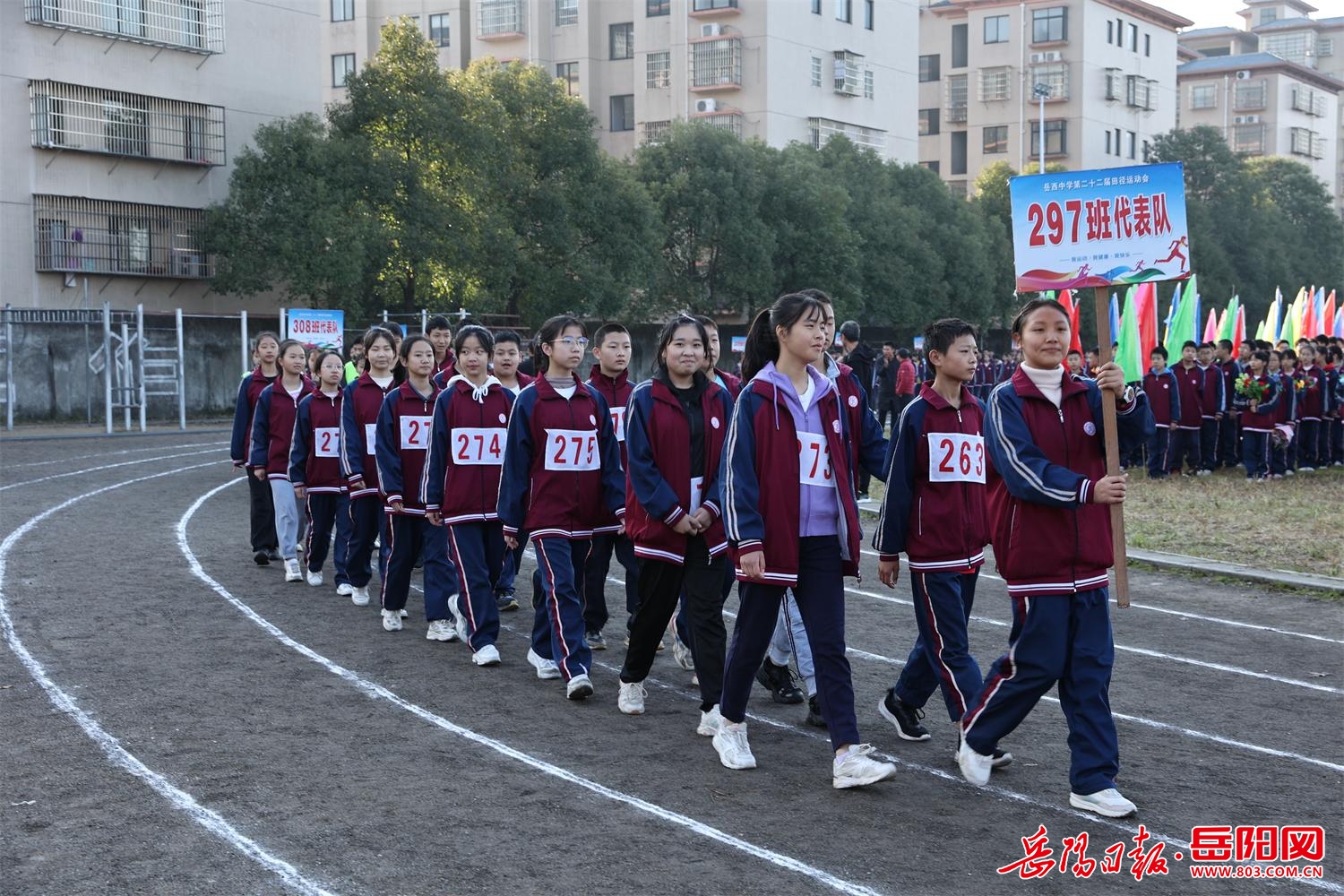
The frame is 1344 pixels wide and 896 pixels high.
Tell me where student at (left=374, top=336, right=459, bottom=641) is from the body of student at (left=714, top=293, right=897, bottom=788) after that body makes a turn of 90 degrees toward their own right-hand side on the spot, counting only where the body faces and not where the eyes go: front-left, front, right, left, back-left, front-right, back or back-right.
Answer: right

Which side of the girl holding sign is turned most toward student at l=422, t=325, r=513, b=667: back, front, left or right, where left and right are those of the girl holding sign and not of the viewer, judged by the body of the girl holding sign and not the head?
back

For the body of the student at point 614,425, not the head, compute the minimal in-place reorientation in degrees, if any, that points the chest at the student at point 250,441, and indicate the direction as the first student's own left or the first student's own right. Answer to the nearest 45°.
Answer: approximately 180°

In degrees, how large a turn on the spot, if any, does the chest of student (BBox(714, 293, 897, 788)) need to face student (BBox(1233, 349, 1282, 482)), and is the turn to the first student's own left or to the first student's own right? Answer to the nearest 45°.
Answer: approximately 135° to the first student's own left

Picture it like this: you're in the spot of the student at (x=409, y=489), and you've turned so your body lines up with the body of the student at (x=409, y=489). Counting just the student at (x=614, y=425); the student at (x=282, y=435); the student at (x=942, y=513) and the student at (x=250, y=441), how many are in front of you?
2

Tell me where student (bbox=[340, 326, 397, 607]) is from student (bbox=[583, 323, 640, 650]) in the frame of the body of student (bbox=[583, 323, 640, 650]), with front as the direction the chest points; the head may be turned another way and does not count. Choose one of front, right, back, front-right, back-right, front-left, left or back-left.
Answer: back

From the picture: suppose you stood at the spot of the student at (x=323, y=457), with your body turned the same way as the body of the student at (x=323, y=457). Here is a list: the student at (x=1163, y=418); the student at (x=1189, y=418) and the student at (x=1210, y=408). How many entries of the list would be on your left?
3

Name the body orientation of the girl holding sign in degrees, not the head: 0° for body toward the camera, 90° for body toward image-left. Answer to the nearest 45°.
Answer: approximately 315°

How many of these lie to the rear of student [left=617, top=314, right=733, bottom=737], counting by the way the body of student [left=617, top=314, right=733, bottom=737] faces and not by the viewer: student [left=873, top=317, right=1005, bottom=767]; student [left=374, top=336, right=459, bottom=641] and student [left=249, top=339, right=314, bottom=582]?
2
